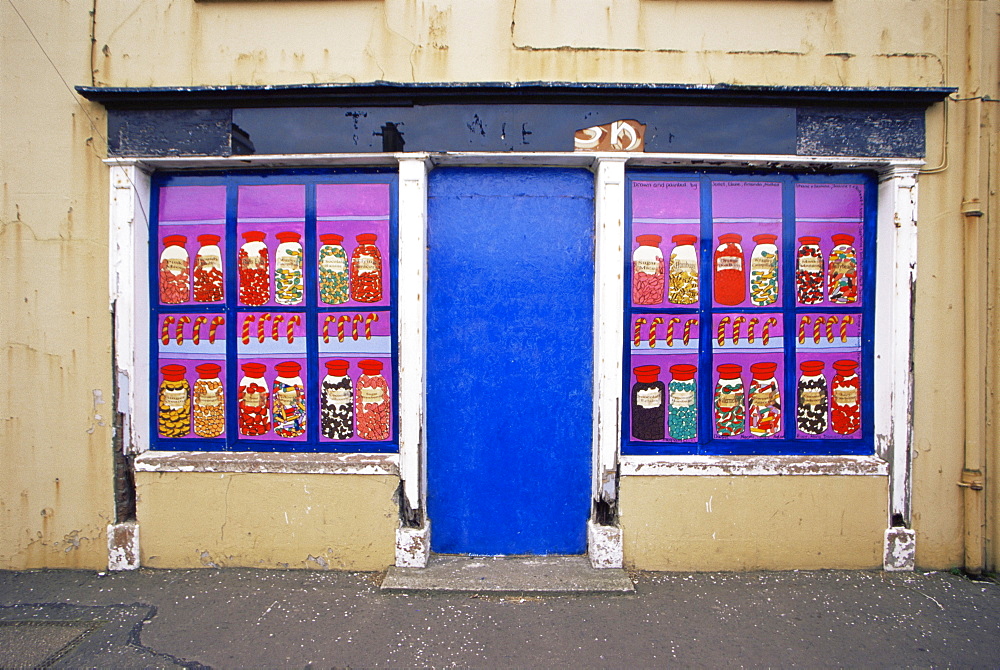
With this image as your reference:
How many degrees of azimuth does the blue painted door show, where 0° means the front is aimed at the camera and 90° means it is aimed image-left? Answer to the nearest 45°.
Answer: approximately 0°
